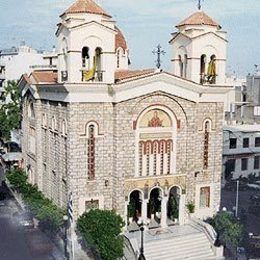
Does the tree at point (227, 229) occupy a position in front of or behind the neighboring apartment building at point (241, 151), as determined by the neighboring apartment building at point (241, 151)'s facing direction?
in front

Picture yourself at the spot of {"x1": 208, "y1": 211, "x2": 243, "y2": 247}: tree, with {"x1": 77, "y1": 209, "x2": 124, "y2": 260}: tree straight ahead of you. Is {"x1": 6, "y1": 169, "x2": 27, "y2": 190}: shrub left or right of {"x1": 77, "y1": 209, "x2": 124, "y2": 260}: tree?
right

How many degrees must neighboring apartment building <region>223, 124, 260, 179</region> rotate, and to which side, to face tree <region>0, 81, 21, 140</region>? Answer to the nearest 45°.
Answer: approximately 90° to its right

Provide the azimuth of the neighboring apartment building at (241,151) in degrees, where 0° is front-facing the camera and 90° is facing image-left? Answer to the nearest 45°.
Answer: approximately 0°

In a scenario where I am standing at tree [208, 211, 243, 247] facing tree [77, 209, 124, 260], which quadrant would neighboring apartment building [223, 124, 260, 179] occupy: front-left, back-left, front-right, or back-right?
back-right

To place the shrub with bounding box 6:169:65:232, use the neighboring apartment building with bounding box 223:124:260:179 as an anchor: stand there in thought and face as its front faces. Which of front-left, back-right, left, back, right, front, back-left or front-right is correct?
front-right

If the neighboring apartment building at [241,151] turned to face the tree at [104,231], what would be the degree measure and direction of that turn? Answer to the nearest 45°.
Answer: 0° — it already faces it

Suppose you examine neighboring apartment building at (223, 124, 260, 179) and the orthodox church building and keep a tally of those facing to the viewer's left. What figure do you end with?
0
